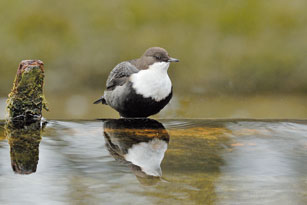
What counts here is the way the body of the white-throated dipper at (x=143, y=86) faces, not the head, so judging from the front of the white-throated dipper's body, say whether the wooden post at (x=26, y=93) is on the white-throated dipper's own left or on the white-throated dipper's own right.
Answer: on the white-throated dipper's own right

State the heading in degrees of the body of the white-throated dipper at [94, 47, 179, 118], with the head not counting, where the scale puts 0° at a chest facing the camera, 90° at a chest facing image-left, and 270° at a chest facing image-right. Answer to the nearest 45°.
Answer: approximately 315°
